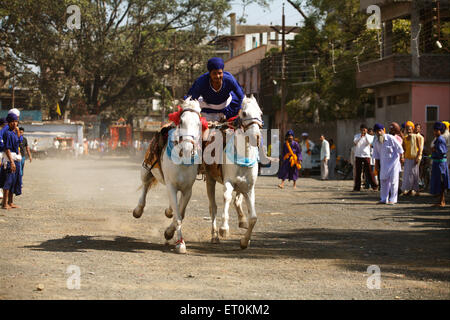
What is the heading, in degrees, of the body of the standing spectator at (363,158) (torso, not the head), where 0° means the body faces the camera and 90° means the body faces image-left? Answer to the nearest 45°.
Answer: approximately 0°

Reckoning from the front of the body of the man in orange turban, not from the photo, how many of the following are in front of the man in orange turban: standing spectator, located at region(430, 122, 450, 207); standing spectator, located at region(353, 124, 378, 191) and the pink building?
1

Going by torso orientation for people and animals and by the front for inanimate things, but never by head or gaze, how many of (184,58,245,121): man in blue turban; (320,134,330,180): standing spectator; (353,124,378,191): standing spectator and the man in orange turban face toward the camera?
3

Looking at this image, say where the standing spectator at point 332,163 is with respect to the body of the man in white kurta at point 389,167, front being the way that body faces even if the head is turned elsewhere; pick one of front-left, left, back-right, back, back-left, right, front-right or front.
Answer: back-right

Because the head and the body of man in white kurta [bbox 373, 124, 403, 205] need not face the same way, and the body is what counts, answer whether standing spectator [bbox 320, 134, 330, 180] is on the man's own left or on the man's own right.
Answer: on the man's own right

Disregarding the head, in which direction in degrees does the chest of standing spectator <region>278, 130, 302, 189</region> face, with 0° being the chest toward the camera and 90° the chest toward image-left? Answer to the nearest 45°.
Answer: approximately 0°

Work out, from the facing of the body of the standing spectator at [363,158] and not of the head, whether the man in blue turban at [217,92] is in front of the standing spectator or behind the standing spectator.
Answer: in front

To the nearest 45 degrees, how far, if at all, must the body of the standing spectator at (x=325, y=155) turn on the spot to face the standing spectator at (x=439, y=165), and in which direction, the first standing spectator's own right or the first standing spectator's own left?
approximately 90° to the first standing spectator's own left

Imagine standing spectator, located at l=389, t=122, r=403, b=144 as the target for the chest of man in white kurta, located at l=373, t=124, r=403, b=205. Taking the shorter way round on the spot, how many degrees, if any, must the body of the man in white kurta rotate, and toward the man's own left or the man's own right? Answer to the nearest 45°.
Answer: approximately 135° to the man's own right

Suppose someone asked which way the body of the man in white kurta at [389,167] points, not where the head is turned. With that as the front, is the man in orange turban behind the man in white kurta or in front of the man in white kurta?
behind

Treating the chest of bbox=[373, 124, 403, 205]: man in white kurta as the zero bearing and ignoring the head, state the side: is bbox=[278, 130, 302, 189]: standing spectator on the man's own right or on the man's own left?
on the man's own right
